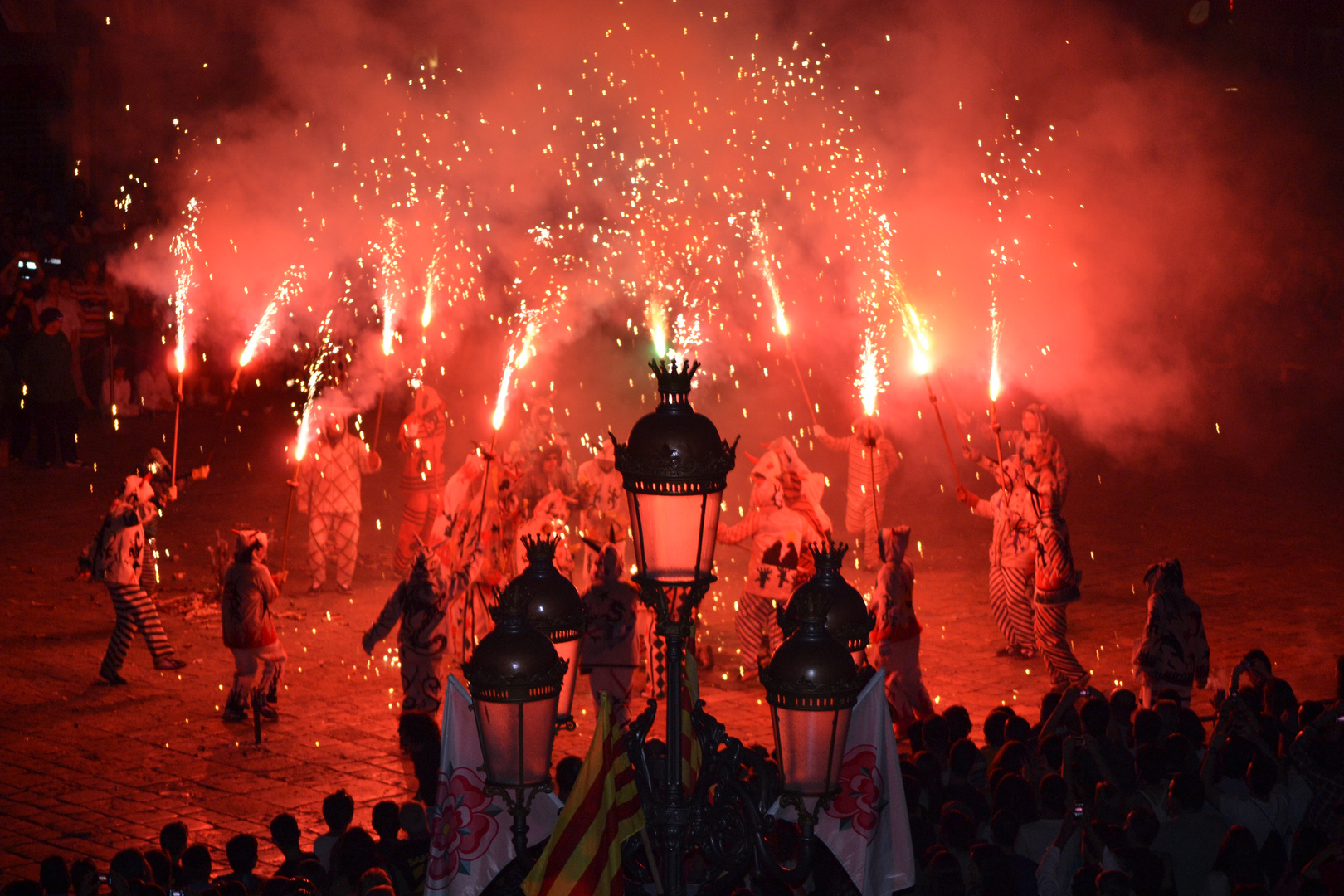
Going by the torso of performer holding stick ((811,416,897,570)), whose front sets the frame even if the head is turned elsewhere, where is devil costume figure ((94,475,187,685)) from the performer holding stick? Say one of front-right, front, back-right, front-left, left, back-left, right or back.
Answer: front-right

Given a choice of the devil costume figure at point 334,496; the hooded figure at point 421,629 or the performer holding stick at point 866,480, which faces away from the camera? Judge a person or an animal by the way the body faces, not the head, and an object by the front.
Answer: the hooded figure

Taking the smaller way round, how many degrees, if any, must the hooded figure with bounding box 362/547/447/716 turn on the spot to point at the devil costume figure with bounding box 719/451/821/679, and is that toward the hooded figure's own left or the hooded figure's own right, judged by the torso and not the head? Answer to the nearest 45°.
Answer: approximately 45° to the hooded figure's own right

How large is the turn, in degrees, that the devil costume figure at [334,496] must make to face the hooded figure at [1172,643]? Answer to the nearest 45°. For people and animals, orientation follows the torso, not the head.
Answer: approximately 45° to its left

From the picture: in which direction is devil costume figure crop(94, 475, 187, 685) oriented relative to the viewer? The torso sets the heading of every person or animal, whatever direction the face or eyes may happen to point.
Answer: to the viewer's right

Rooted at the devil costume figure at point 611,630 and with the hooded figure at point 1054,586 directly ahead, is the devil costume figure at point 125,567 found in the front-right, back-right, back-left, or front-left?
back-left

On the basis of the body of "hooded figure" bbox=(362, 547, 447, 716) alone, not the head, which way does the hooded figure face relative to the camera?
away from the camera

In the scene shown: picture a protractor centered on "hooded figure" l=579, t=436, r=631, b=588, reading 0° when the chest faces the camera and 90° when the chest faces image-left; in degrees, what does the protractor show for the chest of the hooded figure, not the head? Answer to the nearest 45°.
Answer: approximately 0°

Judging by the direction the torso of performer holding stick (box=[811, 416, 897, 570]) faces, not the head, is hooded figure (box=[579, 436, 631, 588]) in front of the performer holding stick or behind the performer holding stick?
in front

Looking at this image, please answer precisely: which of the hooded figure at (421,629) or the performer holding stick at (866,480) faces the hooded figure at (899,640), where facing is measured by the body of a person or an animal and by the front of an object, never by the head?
the performer holding stick

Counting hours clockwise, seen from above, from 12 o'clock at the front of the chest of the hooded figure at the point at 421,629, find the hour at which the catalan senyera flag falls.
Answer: The catalan senyera flag is roughly at 6 o'clock from the hooded figure.

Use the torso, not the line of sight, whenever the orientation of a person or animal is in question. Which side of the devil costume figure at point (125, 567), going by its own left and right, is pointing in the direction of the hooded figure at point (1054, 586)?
front

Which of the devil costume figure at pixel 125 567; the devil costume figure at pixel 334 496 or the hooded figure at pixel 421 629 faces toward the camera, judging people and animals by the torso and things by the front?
the devil costume figure at pixel 334 496

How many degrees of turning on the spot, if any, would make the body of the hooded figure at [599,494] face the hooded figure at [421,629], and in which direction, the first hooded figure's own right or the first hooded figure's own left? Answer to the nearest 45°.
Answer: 0° — they already face them
